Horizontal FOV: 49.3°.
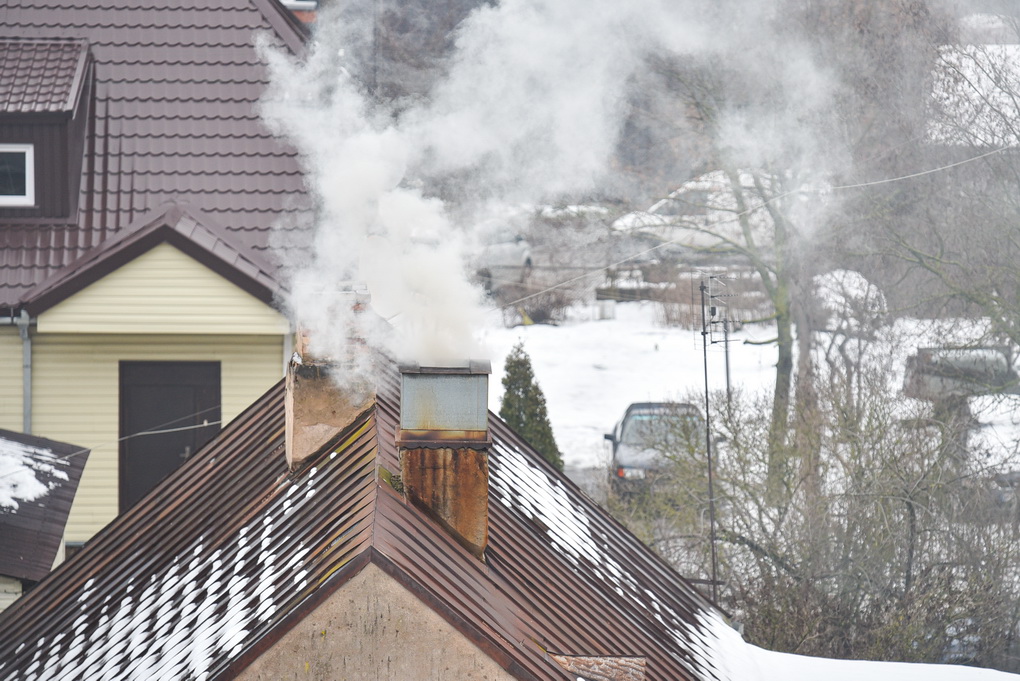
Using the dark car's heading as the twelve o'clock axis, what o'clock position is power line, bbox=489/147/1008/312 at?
The power line is roughly at 7 o'clock from the dark car.

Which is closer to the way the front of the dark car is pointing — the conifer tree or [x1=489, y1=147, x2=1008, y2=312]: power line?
the conifer tree

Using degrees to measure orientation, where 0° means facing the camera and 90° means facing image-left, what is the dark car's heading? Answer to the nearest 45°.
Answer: approximately 0°

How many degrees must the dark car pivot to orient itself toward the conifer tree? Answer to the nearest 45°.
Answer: approximately 45° to its right
